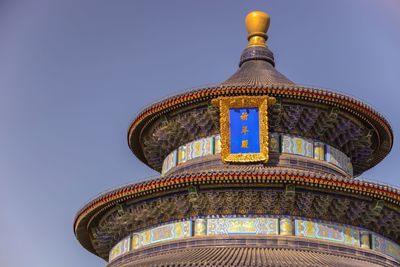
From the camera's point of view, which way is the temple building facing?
toward the camera
